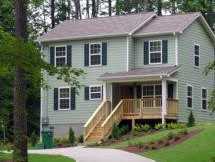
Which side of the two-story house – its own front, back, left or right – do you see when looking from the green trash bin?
front

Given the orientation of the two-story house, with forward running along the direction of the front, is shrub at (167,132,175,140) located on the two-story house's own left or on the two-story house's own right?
on the two-story house's own left

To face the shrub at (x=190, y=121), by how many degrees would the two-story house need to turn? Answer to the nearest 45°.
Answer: approximately 90° to its left

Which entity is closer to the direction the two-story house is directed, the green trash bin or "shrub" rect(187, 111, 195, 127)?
the green trash bin

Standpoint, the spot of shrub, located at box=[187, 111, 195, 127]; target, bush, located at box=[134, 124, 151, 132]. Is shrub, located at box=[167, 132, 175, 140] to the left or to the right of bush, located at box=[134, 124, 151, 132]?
left

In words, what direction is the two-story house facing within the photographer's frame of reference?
facing the viewer and to the left of the viewer
